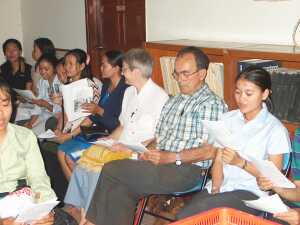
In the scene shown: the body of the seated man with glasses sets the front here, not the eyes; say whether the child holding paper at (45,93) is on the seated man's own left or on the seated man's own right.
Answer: on the seated man's own right

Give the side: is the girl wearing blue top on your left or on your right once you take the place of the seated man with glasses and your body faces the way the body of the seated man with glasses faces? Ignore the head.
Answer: on your right

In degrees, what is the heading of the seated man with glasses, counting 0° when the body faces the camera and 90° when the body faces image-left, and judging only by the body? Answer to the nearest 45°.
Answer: approximately 45°

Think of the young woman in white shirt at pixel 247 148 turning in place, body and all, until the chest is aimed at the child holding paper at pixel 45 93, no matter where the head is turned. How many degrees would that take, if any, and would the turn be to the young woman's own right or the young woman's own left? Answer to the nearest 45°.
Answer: approximately 90° to the young woman's own right

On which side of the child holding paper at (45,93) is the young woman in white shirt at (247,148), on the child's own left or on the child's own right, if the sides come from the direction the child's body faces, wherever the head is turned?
on the child's own left
